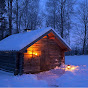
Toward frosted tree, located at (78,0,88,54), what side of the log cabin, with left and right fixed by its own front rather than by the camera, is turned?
left

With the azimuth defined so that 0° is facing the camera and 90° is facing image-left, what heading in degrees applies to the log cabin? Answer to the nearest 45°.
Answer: approximately 315°
